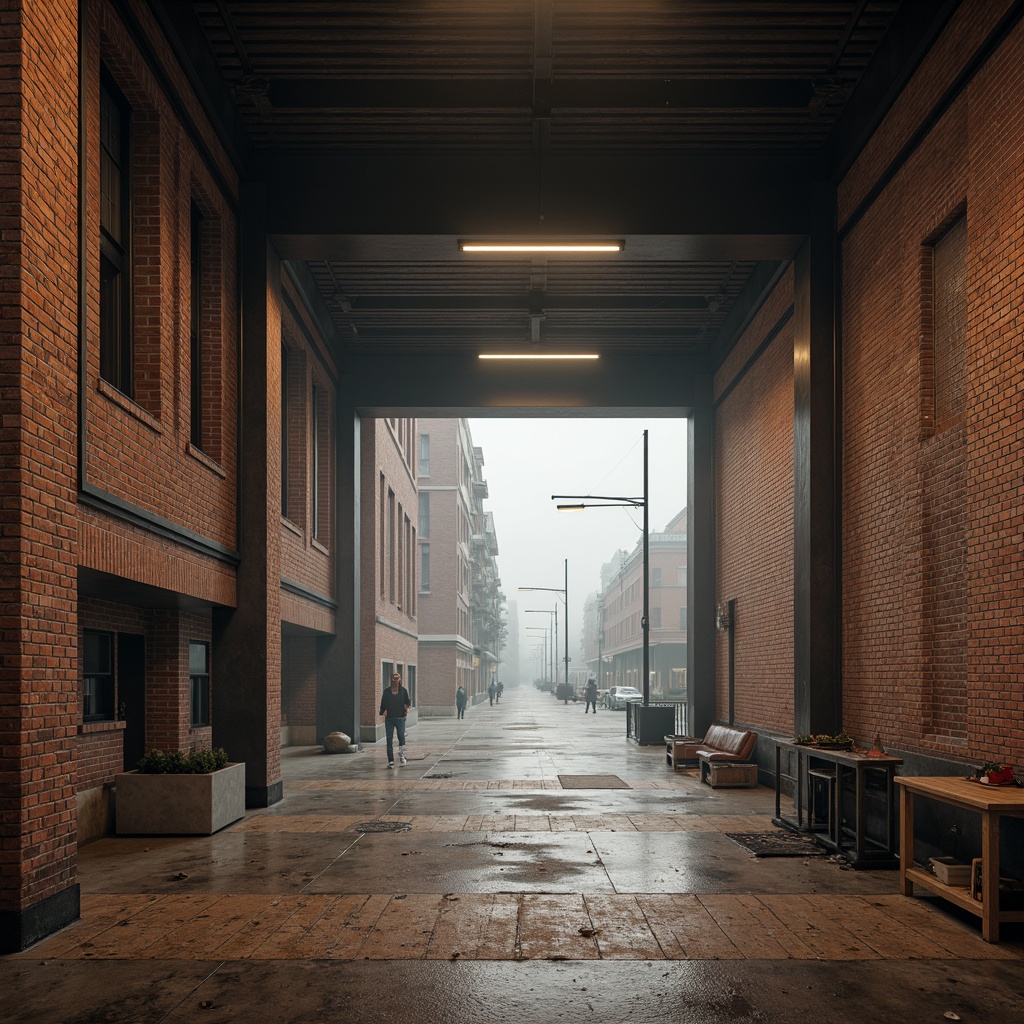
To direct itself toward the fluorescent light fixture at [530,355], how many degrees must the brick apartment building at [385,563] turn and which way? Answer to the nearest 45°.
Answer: approximately 90° to its right

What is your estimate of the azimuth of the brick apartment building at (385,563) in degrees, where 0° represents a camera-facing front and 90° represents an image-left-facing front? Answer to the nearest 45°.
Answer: approximately 270°

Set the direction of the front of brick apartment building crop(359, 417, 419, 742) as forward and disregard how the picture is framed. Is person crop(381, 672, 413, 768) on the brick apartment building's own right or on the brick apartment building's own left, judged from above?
on the brick apartment building's own right

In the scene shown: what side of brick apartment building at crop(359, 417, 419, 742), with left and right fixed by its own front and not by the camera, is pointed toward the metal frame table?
right

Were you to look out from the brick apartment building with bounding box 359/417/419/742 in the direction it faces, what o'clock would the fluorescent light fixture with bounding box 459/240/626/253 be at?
The fluorescent light fixture is roughly at 3 o'clock from the brick apartment building.

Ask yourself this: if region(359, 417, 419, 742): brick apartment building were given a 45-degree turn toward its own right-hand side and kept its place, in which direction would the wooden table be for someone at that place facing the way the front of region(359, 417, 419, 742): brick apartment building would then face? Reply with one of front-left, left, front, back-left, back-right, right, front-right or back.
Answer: front-right

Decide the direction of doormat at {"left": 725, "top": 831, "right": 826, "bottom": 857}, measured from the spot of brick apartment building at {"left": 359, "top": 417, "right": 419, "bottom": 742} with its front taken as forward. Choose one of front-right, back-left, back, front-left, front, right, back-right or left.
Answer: right

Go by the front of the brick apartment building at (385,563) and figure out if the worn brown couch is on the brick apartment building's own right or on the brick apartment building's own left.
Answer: on the brick apartment building's own right

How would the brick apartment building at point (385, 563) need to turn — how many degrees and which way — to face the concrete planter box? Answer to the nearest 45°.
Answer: approximately 90° to its right
